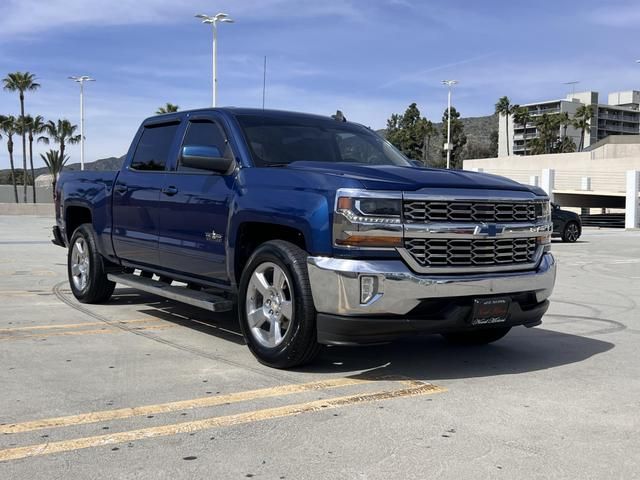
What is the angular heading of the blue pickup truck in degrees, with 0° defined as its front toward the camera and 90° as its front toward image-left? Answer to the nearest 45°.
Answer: approximately 315°
